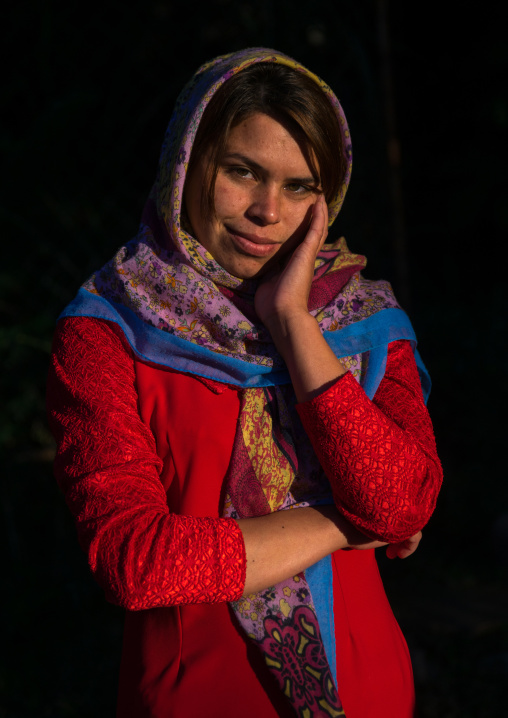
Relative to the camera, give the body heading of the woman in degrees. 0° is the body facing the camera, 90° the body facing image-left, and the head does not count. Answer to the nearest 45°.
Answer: approximately 0°
